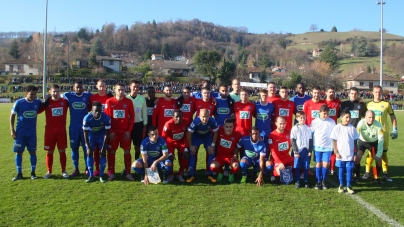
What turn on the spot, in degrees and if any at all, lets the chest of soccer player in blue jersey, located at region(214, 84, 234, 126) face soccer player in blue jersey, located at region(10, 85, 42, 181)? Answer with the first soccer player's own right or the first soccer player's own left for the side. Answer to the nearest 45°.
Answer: approximately 90° to the first soccer player's own right

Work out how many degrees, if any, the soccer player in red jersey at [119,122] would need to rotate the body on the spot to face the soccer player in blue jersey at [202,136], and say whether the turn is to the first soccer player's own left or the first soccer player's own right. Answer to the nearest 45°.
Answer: approximately 90° to the first soccer player's own left

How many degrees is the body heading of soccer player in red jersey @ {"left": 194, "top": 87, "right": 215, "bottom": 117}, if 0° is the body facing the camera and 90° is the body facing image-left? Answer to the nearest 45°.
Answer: approximately 0°

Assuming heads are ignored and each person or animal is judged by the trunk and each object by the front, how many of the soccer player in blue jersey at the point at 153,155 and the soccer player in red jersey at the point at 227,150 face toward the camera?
2

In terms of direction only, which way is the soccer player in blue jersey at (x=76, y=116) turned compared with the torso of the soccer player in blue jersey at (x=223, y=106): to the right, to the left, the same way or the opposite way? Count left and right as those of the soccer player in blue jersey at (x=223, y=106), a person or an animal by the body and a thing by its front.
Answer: the same way

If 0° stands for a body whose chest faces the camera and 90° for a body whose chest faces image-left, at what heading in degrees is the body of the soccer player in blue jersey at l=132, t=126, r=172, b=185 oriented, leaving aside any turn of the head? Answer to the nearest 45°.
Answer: approximately 0°

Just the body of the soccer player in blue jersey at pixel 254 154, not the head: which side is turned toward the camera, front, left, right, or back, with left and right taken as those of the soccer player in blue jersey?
front

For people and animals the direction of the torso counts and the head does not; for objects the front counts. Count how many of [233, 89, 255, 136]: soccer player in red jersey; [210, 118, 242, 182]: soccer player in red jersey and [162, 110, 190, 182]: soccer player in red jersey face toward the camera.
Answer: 3

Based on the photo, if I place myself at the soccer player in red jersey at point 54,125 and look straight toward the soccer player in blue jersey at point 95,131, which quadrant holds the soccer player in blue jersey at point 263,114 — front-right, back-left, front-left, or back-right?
front-left

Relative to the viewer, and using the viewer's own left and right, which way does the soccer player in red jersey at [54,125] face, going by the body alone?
facing the viewer

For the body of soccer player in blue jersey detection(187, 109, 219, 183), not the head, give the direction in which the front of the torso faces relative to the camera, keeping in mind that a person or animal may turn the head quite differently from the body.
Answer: toward the camera

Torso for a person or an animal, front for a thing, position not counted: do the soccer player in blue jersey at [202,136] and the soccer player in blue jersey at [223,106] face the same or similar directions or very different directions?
same or similar directions
